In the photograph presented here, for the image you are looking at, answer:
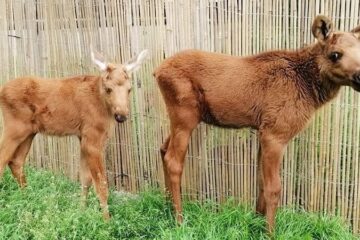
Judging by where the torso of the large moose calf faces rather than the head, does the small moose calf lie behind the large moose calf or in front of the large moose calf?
behind

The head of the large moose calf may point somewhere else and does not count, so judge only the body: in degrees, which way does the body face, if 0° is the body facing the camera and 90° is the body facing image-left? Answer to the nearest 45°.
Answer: approximately 270°
